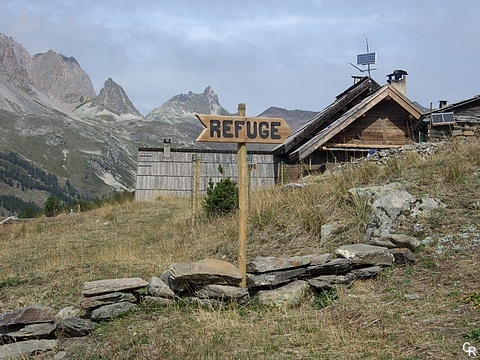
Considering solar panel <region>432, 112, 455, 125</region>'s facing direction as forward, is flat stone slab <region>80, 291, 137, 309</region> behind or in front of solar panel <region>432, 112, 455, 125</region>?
in front

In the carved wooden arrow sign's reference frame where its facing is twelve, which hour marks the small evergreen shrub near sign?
The small evergreen shrub near sign is roughly at 6 o'clock from the carved wooden arrow sign.

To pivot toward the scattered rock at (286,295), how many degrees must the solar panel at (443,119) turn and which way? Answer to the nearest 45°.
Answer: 0° — it already faces it

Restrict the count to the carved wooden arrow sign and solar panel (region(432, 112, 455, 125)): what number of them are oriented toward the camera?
2

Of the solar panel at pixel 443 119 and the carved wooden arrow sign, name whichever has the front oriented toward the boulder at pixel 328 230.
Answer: the solar panel

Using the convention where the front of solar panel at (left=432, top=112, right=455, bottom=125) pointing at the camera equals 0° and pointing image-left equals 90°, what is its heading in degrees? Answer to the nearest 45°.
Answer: approximately 0°

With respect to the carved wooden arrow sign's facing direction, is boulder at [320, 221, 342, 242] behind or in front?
behind

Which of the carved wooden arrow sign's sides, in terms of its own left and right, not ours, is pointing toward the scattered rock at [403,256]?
left

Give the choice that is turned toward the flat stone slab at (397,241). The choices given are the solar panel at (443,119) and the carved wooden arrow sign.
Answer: the solar panel

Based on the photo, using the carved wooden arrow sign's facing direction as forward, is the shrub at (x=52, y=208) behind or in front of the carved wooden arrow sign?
behind
